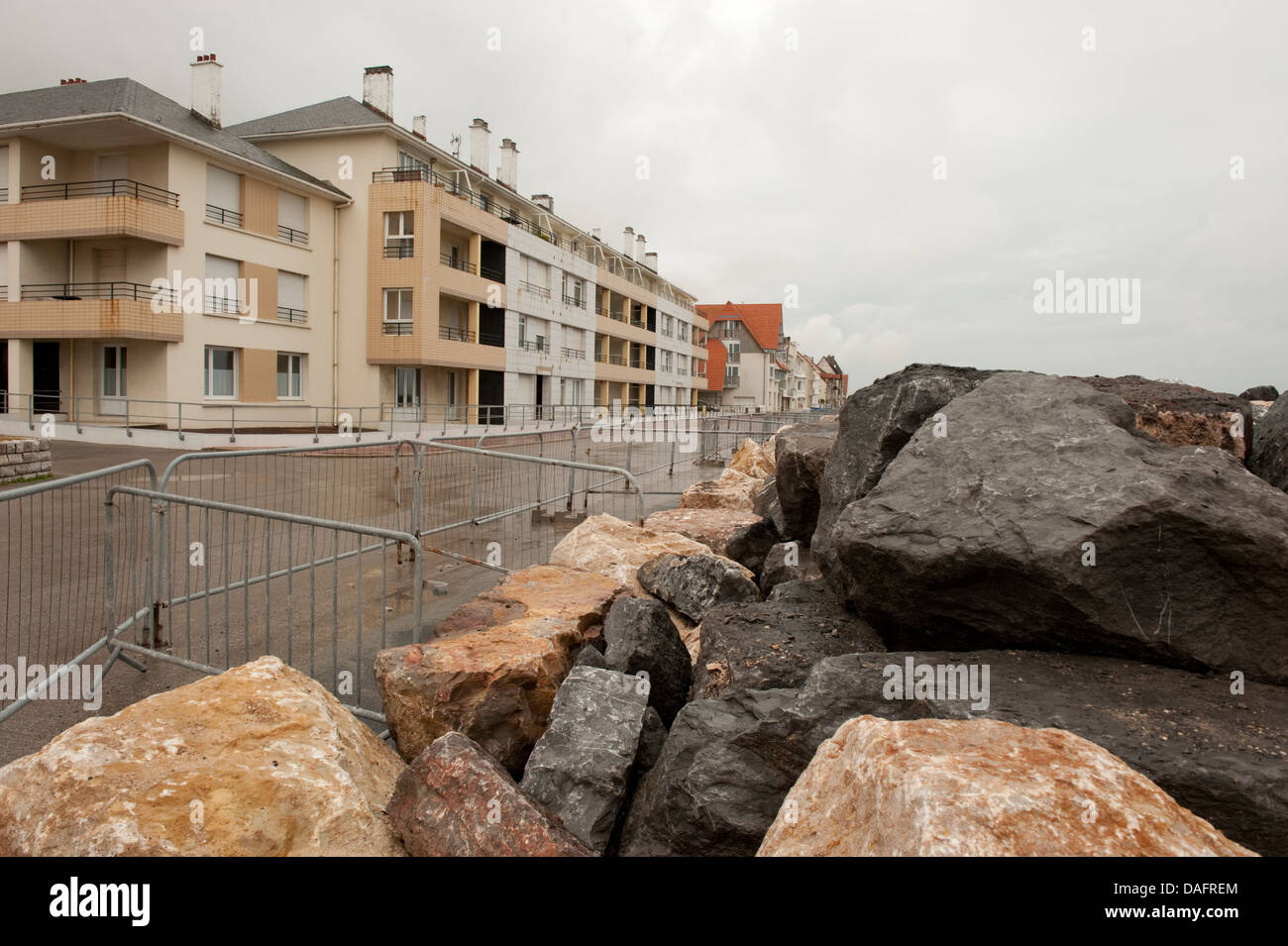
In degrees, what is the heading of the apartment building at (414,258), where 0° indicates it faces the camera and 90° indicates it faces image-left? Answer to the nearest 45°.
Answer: approximately 315°

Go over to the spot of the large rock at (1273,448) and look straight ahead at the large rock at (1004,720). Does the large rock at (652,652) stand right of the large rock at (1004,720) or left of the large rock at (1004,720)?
right

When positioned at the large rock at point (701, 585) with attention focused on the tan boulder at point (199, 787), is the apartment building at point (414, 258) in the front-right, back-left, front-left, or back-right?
back-right

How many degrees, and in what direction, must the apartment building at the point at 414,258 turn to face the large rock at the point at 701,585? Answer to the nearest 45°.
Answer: approximately 45° to its right

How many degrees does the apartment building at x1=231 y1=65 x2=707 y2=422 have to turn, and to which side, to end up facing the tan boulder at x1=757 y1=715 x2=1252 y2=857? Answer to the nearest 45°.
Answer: approximately 45° to its right

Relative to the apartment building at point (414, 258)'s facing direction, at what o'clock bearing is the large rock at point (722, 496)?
The large rock is roughly at 1 o'clock from the apartment building.

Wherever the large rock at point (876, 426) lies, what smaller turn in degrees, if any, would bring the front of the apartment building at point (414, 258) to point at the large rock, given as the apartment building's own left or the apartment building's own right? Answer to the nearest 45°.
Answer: approximately 45° to the apartment building's own right

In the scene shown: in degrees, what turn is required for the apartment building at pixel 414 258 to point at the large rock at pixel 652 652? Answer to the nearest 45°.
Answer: approximately 45° to its right

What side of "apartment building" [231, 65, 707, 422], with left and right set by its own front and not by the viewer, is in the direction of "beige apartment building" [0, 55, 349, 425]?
right
